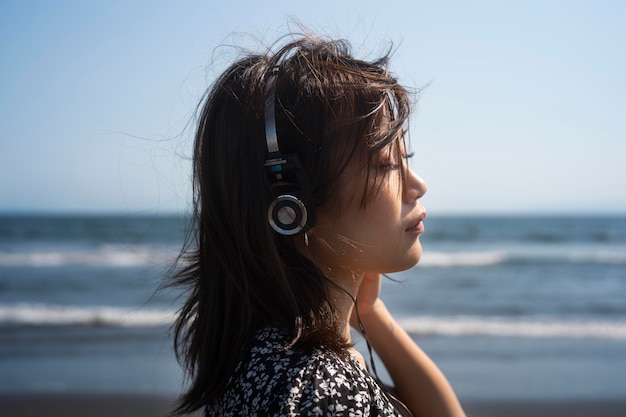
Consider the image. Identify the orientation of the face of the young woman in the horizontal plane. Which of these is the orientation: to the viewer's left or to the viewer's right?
to the viewer's right

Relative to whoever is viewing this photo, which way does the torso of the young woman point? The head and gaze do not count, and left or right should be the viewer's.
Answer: facing to the right of the viewer

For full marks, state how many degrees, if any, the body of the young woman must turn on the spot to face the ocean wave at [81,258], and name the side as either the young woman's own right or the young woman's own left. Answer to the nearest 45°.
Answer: approximately 135° to the young woman's own left
